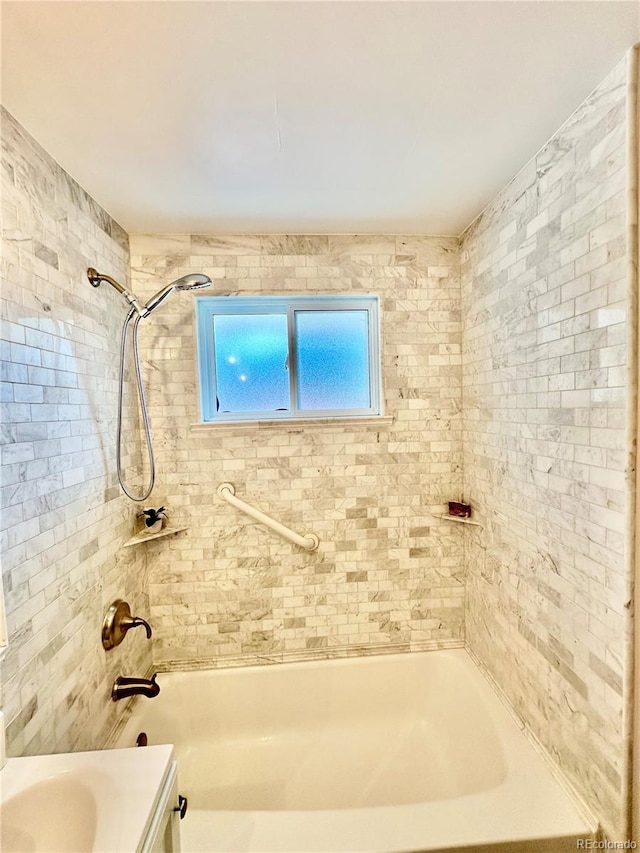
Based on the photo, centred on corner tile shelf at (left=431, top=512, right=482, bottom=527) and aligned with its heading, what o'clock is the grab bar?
The grab bar is roughly at 1 o'clock from the corner tile shelf.

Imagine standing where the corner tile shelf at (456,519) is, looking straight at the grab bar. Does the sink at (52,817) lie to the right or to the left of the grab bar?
left

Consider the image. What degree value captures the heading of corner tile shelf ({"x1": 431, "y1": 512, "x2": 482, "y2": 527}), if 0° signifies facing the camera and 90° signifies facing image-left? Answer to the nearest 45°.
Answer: approximately 45°

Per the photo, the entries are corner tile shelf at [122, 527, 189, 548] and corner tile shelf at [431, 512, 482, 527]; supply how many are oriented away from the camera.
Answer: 0

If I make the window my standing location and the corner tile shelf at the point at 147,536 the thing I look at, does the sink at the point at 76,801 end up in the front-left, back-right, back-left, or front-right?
front-left

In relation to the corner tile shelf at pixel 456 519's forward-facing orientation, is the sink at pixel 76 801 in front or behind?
in front

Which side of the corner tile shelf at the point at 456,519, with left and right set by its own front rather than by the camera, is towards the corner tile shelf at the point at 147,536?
front

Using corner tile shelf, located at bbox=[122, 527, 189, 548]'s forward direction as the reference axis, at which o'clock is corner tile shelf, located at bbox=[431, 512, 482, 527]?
corner tile shelf, located at bbox=[431, 512, 482, 527] is roughly at 11 o'clock from corner tile shelf, located at bbox=[122, 527, 189, 548].

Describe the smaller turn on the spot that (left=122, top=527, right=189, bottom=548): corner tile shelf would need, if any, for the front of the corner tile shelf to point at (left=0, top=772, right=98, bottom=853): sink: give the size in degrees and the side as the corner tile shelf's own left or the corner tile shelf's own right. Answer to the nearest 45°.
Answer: approximately 45° to the corner tile shelf's own right
